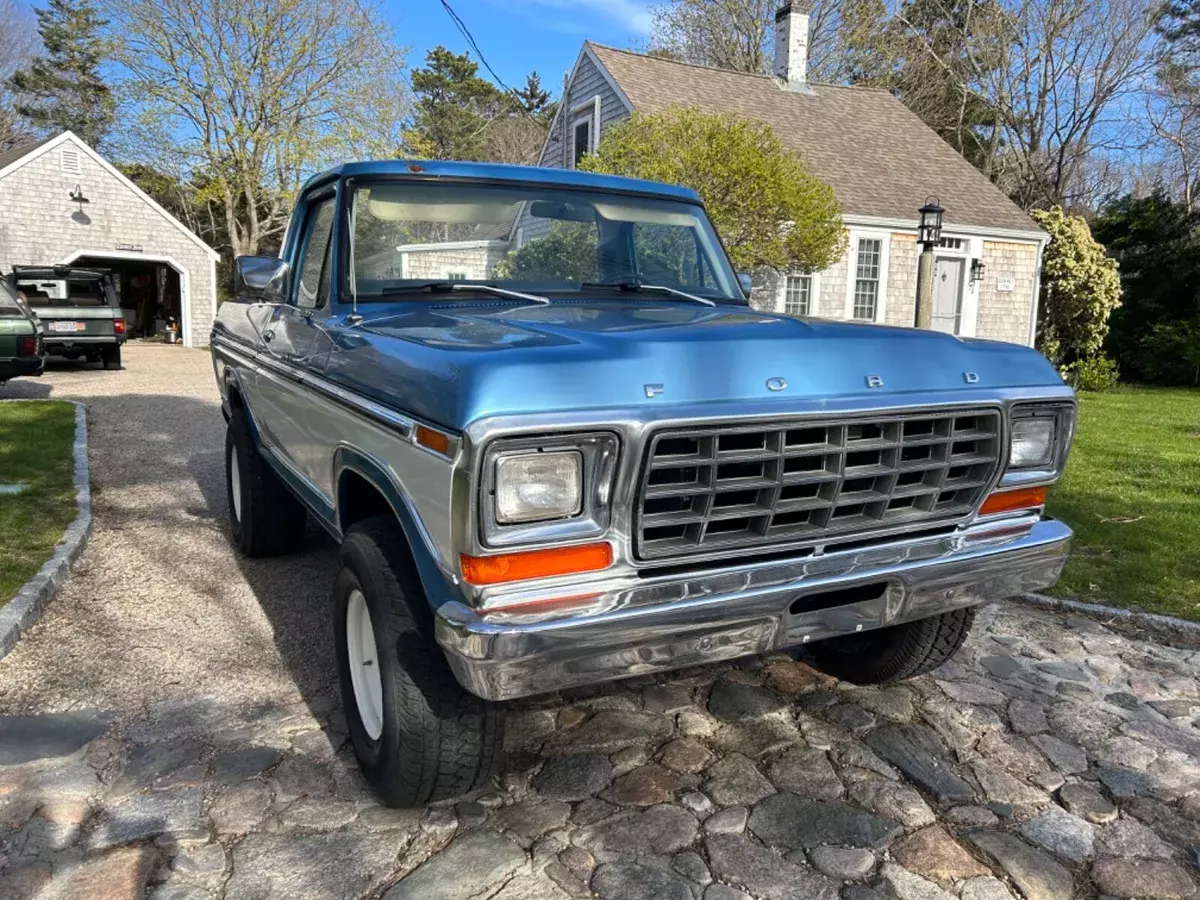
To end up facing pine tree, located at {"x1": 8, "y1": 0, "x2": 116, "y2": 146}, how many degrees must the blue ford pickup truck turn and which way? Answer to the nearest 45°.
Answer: approximately 180°

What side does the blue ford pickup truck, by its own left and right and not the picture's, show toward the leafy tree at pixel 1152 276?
left

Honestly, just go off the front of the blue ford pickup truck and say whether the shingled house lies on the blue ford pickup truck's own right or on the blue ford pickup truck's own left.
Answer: on the blue ford pickup truck's own left

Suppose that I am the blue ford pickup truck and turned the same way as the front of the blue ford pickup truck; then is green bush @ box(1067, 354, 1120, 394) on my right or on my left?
on my left

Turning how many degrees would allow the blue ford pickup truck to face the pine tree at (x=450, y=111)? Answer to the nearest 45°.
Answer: approximately 135° to its left

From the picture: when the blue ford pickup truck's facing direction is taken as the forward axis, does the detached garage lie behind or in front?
behind

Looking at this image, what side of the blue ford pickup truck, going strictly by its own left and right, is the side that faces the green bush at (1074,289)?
left

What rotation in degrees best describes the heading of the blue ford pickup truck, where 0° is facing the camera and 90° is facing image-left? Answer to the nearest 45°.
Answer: approximately 315°

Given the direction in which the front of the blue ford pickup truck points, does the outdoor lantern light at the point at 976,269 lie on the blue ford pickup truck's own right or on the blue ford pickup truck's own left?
on the blue ford pickup truck's own left
